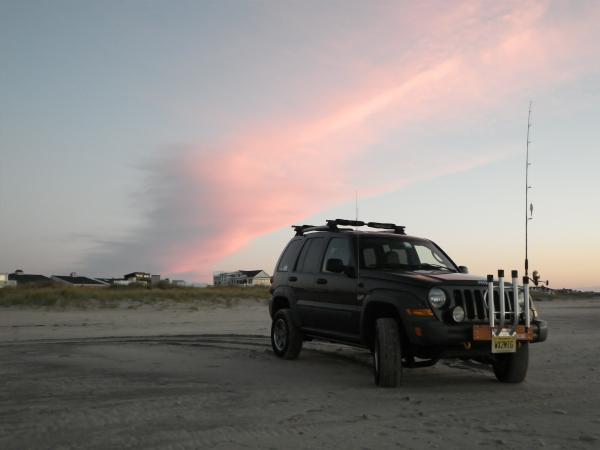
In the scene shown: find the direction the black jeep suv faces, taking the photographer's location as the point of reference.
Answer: facing the viewer and to the right of the viewer
